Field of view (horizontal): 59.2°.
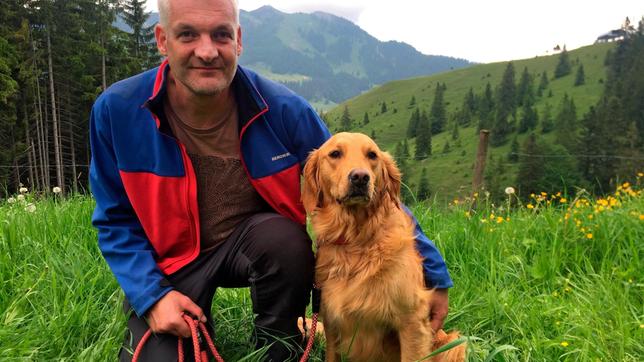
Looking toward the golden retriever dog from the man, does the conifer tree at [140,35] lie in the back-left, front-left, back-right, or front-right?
back-left

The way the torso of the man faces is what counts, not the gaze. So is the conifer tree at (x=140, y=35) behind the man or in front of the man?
behind

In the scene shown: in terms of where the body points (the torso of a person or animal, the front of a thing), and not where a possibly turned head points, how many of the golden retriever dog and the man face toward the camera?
2

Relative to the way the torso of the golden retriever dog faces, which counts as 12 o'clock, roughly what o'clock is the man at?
The man is roughly at 3 o'clock from the golden retriever dog.

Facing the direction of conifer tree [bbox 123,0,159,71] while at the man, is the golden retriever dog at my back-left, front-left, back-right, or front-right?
back-right

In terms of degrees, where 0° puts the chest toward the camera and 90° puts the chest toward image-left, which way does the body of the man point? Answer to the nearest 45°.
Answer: approximately 0°
